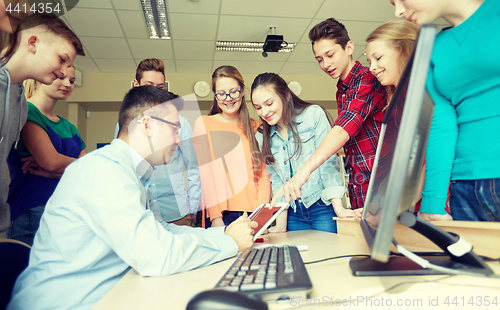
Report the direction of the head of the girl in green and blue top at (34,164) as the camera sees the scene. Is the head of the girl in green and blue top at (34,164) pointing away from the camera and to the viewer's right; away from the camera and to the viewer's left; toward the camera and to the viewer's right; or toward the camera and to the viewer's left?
toward the camera and to the viewer's right

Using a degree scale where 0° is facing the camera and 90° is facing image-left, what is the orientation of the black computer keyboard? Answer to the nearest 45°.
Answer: approximately 90°

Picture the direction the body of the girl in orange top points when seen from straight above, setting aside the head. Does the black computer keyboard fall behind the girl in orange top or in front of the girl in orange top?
in front

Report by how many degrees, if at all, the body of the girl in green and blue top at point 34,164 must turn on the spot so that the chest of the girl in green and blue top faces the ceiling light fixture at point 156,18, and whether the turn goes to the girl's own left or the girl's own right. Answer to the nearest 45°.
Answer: approximately 90° to the girl's own left

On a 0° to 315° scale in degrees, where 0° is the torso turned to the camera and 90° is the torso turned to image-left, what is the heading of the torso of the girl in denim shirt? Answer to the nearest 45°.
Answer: approximately 45°

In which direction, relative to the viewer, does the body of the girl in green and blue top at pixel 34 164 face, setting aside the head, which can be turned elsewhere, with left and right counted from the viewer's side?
facing the viewer and to the right of the viewer

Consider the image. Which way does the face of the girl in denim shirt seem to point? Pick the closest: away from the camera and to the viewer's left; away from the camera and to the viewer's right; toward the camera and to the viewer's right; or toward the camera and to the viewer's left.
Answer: toward the camera and to the viewer's left

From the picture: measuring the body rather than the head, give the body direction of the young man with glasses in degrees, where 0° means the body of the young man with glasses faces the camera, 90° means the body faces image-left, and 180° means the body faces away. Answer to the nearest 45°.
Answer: approximately 270°

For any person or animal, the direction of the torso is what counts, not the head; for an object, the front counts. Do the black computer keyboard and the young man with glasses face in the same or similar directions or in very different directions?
very different directions

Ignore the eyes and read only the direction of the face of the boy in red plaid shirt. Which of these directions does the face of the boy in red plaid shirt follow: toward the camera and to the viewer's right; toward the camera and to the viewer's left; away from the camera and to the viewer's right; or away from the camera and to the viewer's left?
toward the camera and to the viewer's left

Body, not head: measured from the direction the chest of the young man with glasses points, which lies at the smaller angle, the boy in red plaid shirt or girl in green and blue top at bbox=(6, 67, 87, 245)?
the boy in red plaid shirt

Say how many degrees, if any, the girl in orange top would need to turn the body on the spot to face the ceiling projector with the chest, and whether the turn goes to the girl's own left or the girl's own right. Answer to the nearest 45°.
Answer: approximately 180°

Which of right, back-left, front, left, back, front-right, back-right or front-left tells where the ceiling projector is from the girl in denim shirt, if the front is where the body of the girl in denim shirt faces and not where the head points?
back-right

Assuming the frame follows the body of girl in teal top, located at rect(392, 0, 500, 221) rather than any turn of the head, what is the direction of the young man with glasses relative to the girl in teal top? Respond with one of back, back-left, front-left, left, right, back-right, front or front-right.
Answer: front

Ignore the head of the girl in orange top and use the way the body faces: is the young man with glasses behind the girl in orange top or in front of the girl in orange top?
in front

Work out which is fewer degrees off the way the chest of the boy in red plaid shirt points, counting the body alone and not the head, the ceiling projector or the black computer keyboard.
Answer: the black computer keyboard

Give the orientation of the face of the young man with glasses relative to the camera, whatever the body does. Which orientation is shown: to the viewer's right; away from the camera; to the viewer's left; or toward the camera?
to the viewer's right

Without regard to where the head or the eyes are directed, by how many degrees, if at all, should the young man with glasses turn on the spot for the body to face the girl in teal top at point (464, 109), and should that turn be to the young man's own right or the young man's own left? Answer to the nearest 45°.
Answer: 0° — they already face them
